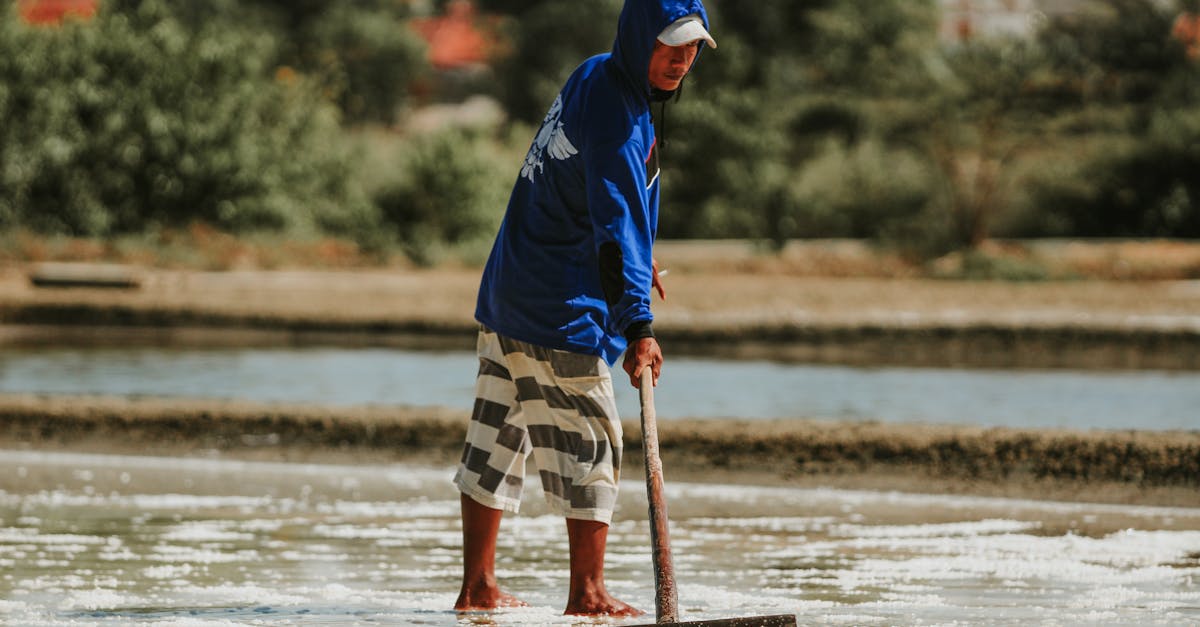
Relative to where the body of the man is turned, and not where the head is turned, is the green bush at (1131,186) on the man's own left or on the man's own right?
on the man's own left

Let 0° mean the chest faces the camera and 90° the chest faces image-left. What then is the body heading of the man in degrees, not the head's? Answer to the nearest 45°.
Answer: approximately 270°

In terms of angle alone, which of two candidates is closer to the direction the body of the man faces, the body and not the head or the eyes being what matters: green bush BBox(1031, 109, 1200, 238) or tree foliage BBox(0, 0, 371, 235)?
the green bush

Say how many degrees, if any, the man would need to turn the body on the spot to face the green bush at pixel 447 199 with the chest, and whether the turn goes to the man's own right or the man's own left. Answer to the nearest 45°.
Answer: approximately 90° to the man's own left

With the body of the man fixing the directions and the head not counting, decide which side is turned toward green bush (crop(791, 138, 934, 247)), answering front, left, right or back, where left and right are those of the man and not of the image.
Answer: left
